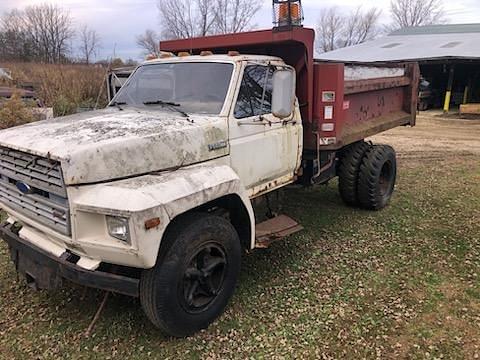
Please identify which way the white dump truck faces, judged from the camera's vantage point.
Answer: facing the viewer and to the left of the viewer

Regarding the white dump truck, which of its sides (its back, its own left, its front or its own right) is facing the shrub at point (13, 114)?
right
